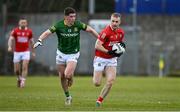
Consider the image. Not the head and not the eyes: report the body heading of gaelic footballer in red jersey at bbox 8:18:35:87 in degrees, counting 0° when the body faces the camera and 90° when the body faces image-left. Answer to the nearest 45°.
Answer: approximately 0°

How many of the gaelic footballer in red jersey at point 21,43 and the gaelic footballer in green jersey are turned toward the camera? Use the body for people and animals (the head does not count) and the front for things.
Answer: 2

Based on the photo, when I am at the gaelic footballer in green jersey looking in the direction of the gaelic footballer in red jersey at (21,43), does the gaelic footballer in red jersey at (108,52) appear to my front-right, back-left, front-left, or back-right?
back-right

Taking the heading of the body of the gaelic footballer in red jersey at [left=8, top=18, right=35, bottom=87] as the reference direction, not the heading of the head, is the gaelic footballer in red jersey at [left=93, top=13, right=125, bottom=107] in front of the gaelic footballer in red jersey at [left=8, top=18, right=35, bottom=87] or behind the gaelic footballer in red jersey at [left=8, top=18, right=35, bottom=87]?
in front

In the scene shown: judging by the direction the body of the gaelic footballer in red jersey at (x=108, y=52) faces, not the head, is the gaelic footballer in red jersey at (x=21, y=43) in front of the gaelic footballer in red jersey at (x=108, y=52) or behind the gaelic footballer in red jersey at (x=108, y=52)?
behind

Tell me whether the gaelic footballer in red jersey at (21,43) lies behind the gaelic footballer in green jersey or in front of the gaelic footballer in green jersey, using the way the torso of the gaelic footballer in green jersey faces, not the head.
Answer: behind

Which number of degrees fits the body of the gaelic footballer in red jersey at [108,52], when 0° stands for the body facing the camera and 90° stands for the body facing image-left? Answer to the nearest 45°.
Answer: approximately 315°
